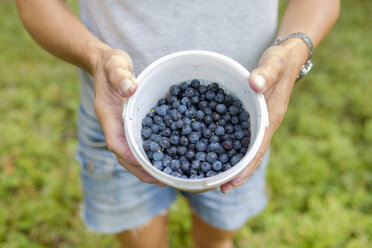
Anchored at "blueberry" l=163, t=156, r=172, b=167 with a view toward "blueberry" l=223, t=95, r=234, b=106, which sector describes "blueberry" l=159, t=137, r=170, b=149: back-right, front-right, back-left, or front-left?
front-left

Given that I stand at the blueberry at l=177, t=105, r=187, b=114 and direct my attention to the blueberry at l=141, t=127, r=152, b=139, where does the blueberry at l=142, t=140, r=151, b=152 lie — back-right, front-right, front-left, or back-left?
front-left

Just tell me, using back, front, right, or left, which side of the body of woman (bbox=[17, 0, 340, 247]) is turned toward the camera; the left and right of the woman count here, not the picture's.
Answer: front

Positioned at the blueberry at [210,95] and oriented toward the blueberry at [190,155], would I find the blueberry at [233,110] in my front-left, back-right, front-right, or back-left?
front-left

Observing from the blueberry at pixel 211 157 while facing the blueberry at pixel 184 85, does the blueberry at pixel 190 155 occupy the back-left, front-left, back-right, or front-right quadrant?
front-left

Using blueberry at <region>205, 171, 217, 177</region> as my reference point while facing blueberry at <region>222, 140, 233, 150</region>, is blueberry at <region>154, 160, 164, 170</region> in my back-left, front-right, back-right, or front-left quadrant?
back-left
